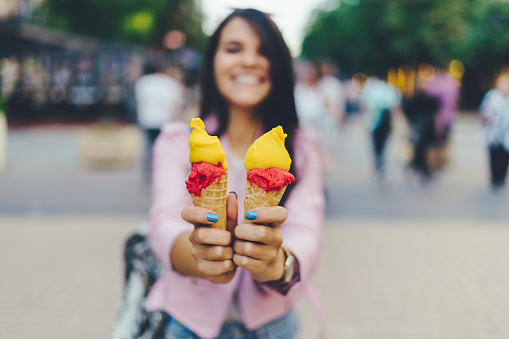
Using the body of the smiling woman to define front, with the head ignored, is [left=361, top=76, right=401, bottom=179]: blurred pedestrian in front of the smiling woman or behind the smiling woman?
behind

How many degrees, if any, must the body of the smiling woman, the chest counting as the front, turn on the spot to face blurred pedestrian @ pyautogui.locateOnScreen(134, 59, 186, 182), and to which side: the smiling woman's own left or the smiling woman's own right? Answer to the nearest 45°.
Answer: approximately 180°

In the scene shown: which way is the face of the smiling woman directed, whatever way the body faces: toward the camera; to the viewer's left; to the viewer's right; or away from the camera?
toward the camera

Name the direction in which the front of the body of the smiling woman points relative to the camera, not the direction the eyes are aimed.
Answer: toward the camera

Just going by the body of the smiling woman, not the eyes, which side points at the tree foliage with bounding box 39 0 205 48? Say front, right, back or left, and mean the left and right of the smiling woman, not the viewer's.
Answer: back

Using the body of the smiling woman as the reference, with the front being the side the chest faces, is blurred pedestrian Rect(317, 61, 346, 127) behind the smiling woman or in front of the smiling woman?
behind

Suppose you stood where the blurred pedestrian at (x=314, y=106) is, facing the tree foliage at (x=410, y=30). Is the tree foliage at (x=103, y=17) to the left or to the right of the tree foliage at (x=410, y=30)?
left

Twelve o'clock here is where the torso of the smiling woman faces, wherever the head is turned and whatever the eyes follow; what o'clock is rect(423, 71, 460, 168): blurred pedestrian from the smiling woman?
The blurred pedestrian is roughly at 7 o'clock from the smiling woman.
